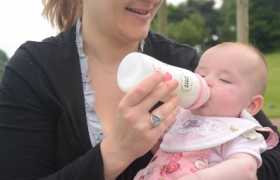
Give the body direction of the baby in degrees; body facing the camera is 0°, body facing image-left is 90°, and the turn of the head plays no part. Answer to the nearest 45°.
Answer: approximately 45°

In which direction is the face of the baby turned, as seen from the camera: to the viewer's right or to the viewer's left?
to the viewer's left

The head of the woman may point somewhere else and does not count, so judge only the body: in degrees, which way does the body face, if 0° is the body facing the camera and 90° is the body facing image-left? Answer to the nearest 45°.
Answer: approximately 315°
